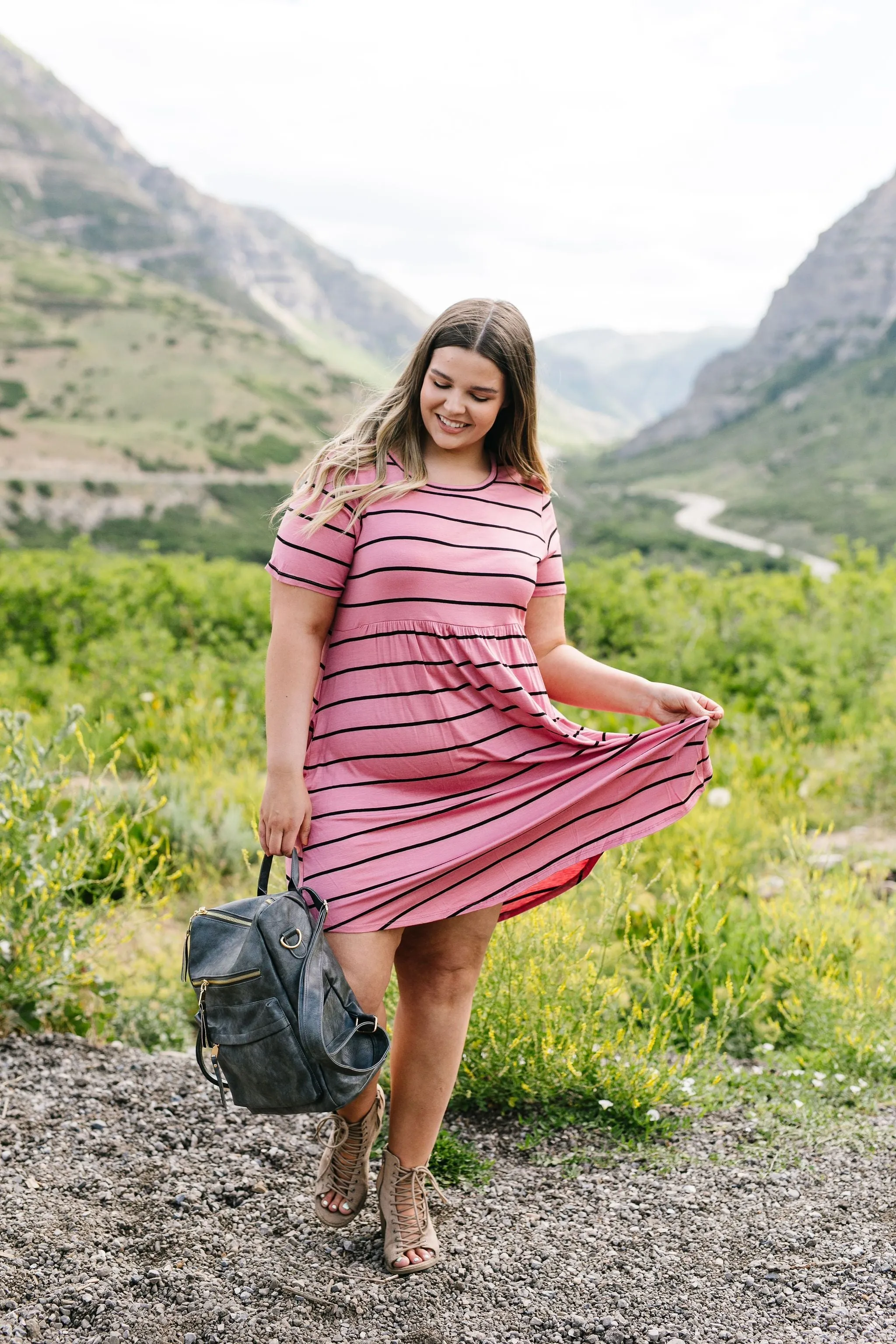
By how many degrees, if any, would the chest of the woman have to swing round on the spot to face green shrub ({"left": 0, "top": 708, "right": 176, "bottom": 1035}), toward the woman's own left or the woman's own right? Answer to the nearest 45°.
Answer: approximately 135° to the woman's own right

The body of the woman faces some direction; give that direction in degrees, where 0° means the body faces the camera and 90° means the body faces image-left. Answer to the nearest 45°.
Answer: approximately 0°
